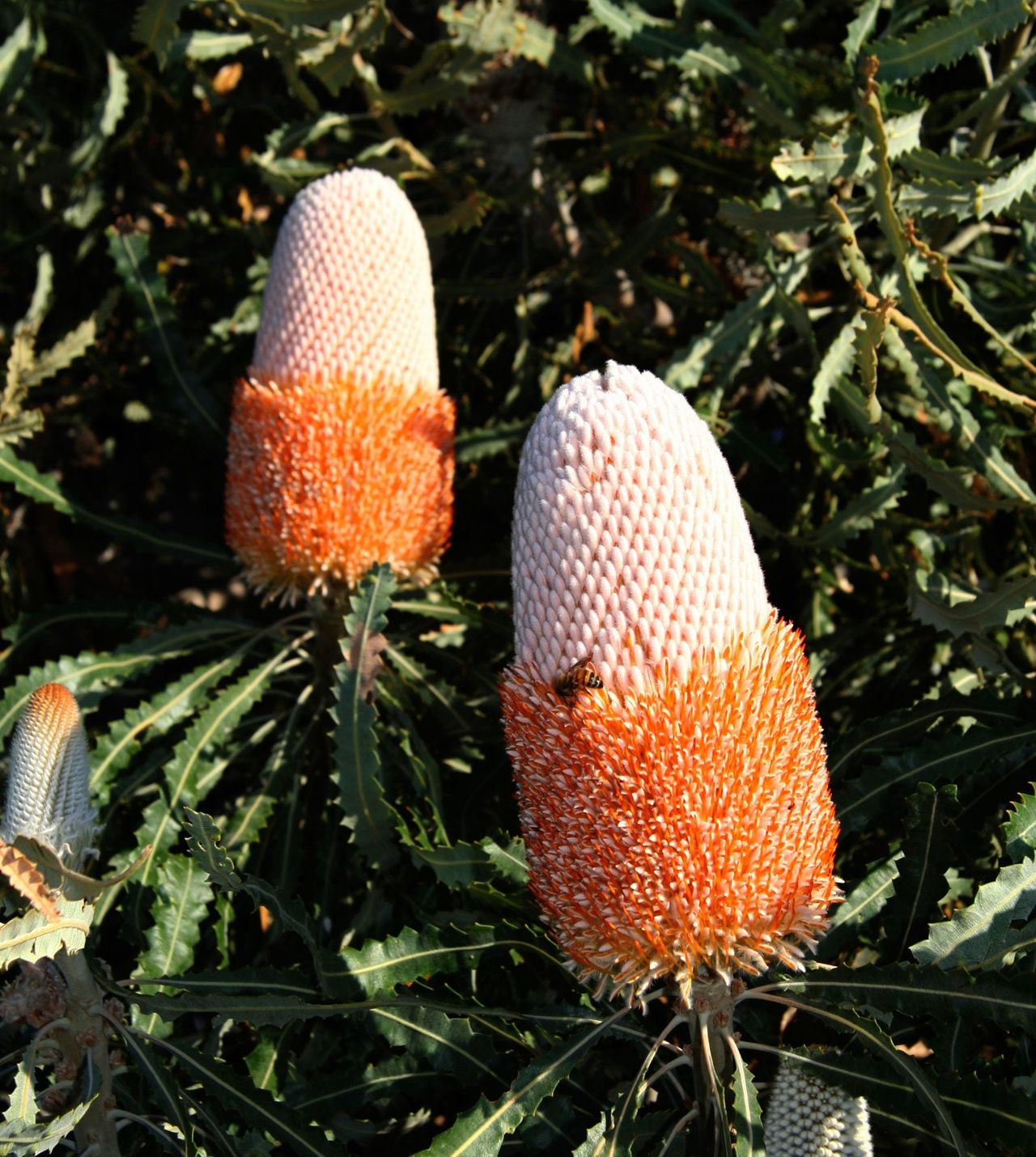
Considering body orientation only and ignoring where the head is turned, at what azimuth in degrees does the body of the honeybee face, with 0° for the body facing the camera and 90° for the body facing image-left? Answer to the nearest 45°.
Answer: approximately 90°
